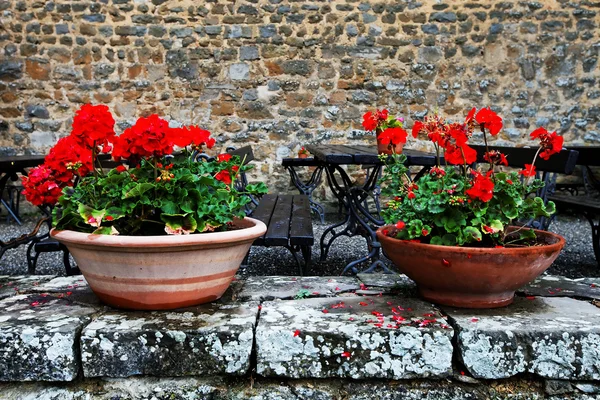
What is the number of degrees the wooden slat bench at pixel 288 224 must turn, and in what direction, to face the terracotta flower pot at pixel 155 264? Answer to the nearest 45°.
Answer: approximately 90° to its right

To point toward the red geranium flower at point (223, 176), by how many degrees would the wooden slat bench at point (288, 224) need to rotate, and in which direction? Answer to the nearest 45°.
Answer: approximately 90° to its right

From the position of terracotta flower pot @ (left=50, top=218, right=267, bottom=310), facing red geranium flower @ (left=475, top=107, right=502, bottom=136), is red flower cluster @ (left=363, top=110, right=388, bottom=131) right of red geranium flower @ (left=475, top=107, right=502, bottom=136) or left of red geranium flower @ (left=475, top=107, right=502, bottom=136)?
left

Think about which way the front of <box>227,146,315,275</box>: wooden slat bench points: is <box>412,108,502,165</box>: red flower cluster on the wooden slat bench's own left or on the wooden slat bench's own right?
on the wooden slat bench's own right

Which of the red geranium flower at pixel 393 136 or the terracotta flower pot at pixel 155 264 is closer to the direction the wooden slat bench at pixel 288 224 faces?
the red geranium flower

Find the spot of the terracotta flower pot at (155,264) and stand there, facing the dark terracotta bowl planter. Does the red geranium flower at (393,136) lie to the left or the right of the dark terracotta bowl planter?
left

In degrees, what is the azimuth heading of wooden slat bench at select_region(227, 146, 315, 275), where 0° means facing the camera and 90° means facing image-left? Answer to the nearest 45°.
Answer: approximately 270°

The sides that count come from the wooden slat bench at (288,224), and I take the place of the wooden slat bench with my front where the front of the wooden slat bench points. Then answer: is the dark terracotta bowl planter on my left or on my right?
on my right
